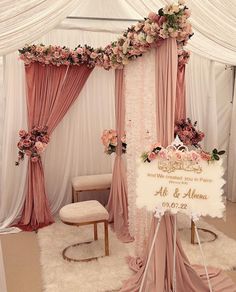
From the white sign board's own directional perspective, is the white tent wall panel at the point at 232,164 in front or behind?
behind

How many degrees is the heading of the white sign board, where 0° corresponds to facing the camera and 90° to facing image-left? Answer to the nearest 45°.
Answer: approximately 0°

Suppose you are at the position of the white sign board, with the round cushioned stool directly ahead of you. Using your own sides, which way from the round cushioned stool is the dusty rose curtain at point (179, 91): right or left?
right

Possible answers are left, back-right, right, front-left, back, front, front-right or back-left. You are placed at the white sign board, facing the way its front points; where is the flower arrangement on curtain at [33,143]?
back-right

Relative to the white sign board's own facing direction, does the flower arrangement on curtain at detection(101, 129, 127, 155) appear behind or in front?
behind

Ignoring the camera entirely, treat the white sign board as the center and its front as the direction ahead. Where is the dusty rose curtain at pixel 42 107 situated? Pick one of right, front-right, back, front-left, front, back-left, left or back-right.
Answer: back-right

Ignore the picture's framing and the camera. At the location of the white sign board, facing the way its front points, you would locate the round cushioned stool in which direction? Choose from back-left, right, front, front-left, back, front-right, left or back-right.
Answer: back-right

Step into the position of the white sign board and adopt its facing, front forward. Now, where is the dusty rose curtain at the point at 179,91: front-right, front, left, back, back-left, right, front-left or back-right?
back

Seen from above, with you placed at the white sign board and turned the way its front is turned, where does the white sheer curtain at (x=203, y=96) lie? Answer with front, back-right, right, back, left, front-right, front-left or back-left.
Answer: back
